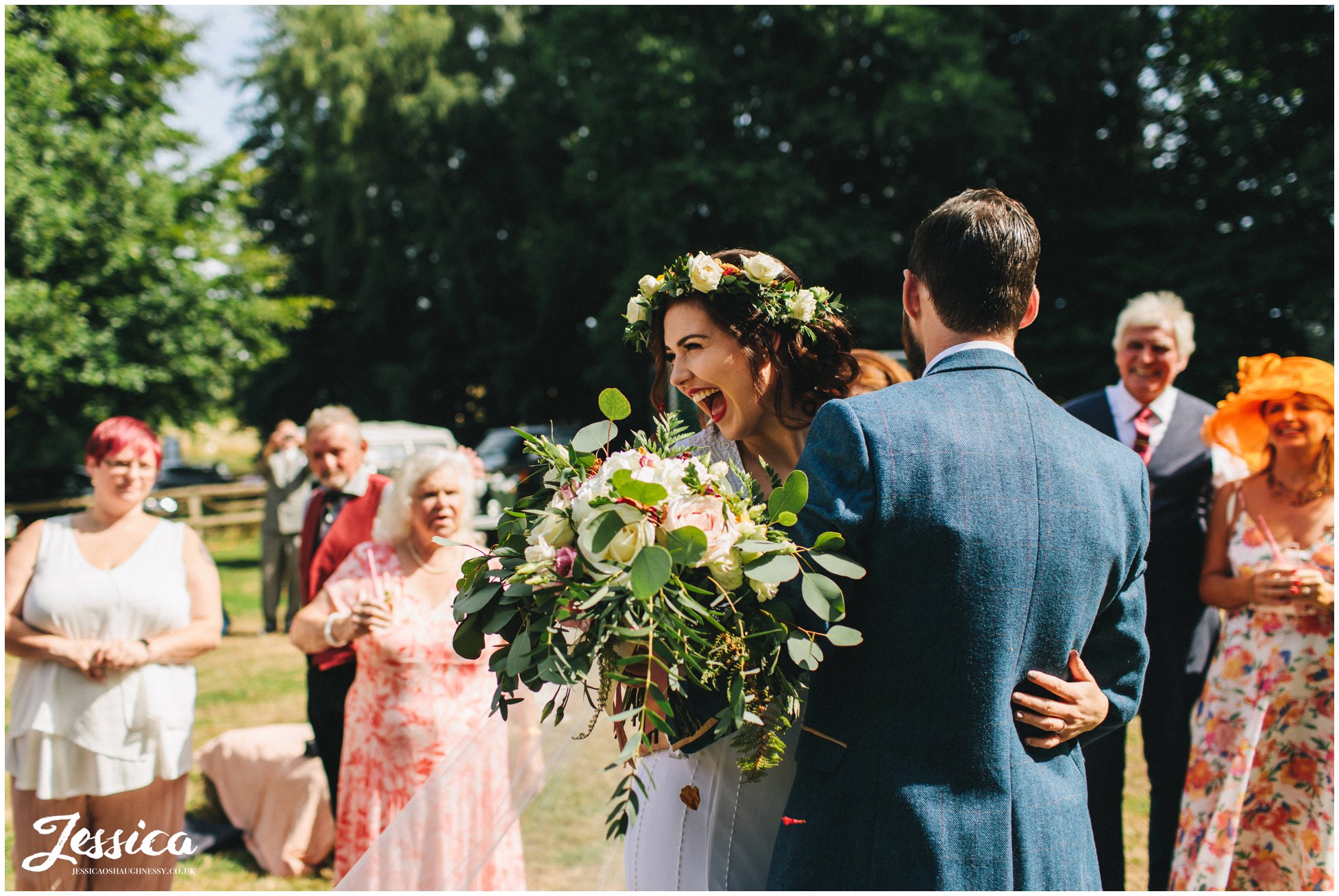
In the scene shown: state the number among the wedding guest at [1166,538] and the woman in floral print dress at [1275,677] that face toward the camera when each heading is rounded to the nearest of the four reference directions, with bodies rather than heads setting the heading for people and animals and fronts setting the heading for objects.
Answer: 2

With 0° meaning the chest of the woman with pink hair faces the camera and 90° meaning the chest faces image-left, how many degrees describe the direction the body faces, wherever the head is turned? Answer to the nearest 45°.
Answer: approximately 0°

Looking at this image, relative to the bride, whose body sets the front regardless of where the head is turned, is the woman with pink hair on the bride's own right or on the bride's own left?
on the bride's own right

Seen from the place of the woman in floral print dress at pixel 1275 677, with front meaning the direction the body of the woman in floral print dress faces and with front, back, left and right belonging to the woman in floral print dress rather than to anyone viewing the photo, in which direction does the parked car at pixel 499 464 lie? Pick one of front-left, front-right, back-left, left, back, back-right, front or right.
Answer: back-right

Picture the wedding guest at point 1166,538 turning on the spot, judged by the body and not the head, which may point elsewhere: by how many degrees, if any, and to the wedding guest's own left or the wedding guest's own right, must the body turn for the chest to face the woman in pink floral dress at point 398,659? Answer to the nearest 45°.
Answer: approximately 45° to the wedding guest's own right

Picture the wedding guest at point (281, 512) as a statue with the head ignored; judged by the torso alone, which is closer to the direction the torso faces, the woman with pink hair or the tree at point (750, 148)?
the woman with pink hair

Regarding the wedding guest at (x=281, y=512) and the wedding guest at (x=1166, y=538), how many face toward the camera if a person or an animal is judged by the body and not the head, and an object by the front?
2

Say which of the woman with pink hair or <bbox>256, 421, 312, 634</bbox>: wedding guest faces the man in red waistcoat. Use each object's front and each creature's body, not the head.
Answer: the wedding guest
